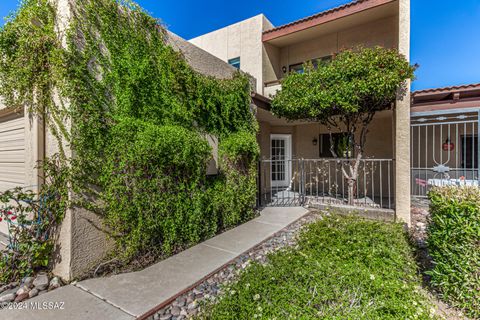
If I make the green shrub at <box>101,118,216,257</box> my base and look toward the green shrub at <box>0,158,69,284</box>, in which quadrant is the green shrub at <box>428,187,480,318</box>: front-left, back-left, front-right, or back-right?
back-left

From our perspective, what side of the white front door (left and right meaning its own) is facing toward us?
front

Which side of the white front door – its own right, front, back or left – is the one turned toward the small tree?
front

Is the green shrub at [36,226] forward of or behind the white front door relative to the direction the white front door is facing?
forward

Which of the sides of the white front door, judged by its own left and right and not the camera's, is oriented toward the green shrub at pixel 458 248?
front
